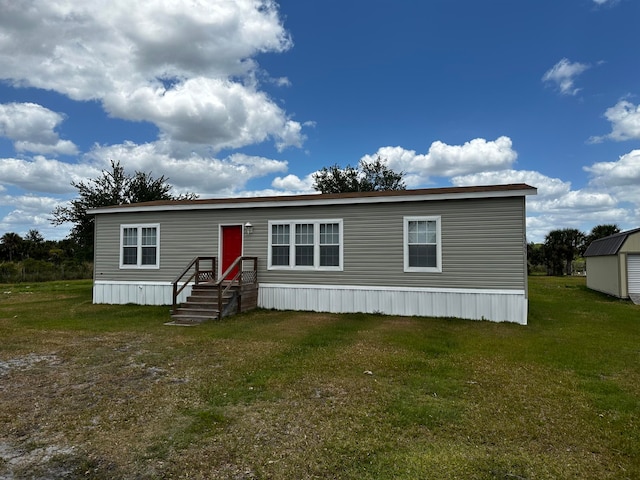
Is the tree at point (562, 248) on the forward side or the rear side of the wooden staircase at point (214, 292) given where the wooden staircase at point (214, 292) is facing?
on the rear side

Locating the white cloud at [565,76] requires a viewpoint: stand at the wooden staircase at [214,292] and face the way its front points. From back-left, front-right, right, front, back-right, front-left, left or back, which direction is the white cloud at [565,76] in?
back-left

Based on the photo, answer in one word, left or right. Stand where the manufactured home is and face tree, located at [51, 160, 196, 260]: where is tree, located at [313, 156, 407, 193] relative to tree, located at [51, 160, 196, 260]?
right

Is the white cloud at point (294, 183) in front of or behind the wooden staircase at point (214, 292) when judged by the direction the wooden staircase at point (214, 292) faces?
behind

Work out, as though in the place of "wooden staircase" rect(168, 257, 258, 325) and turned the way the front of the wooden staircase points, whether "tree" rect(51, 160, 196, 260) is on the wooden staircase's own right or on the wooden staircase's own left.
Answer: on the wooden staircase's own right

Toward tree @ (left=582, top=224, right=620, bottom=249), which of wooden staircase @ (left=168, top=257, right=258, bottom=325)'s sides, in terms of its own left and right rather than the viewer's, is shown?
back

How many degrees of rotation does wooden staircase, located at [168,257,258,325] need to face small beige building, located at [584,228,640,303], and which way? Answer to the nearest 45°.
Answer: approximately 135° to its left

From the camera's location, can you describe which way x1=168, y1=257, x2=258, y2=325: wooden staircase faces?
facing the viewer and to the left of the viewer
